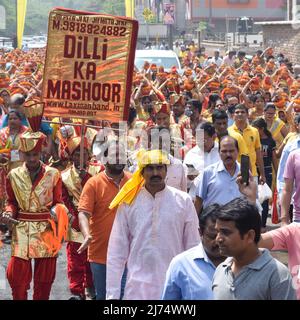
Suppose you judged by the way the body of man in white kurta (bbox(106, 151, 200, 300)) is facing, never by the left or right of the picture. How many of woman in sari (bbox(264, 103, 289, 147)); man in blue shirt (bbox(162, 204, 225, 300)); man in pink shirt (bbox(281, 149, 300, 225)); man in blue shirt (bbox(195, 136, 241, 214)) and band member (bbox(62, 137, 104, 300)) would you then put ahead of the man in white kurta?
1

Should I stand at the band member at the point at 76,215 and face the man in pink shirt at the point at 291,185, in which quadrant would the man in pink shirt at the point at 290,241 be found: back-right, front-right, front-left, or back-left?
front-right

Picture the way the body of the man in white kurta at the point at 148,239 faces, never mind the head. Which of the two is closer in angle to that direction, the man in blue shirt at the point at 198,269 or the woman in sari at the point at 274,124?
the man in blue shirt

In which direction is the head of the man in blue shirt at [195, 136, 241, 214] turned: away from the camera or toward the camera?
toward the camera

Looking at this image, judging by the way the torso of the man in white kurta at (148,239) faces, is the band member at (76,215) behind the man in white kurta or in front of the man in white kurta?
behind

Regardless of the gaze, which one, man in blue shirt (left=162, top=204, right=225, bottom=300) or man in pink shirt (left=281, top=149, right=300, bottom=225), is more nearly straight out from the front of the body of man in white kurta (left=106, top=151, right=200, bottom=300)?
the man in blue shirt

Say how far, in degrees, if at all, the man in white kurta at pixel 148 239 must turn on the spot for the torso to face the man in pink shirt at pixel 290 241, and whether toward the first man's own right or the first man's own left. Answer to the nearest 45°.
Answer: approximately 45° to the first man's own left

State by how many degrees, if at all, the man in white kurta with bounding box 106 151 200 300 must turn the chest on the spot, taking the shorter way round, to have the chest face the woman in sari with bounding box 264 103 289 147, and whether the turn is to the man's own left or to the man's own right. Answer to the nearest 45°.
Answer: approximately 180°

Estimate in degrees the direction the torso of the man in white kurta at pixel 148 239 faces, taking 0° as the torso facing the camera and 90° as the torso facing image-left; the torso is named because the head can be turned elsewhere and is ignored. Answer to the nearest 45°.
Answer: approximately 0°

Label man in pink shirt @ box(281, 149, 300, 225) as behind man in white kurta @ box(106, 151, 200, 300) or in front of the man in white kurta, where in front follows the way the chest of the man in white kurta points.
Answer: behind

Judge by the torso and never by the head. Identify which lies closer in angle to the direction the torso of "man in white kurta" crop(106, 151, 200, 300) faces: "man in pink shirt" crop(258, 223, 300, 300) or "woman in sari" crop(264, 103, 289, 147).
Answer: the man in pink shirt

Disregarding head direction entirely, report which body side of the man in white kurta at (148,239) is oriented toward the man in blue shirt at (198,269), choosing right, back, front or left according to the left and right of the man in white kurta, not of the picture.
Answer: front

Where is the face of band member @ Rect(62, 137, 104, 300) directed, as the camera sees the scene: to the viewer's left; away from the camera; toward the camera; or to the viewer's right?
toward the camera

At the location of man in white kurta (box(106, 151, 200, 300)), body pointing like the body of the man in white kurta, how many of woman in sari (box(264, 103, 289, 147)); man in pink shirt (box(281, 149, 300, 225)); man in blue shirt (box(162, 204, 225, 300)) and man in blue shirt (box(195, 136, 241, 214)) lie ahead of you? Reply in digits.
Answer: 1

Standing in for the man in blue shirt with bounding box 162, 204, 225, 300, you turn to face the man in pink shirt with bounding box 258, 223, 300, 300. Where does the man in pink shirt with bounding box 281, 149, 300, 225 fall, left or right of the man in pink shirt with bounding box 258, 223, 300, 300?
left

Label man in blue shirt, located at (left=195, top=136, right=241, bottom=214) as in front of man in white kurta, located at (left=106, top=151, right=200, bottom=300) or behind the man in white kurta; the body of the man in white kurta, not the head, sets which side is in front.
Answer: behind
